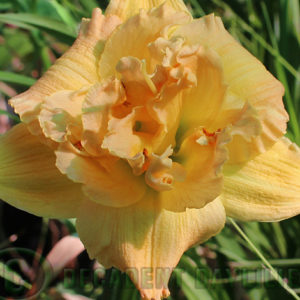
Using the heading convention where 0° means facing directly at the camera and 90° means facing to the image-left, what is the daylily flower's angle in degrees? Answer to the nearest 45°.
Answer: approximately 0°

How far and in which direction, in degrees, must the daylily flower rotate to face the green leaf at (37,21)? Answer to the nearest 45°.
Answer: approximately 180°

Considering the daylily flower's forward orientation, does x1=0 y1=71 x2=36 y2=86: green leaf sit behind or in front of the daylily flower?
behind
